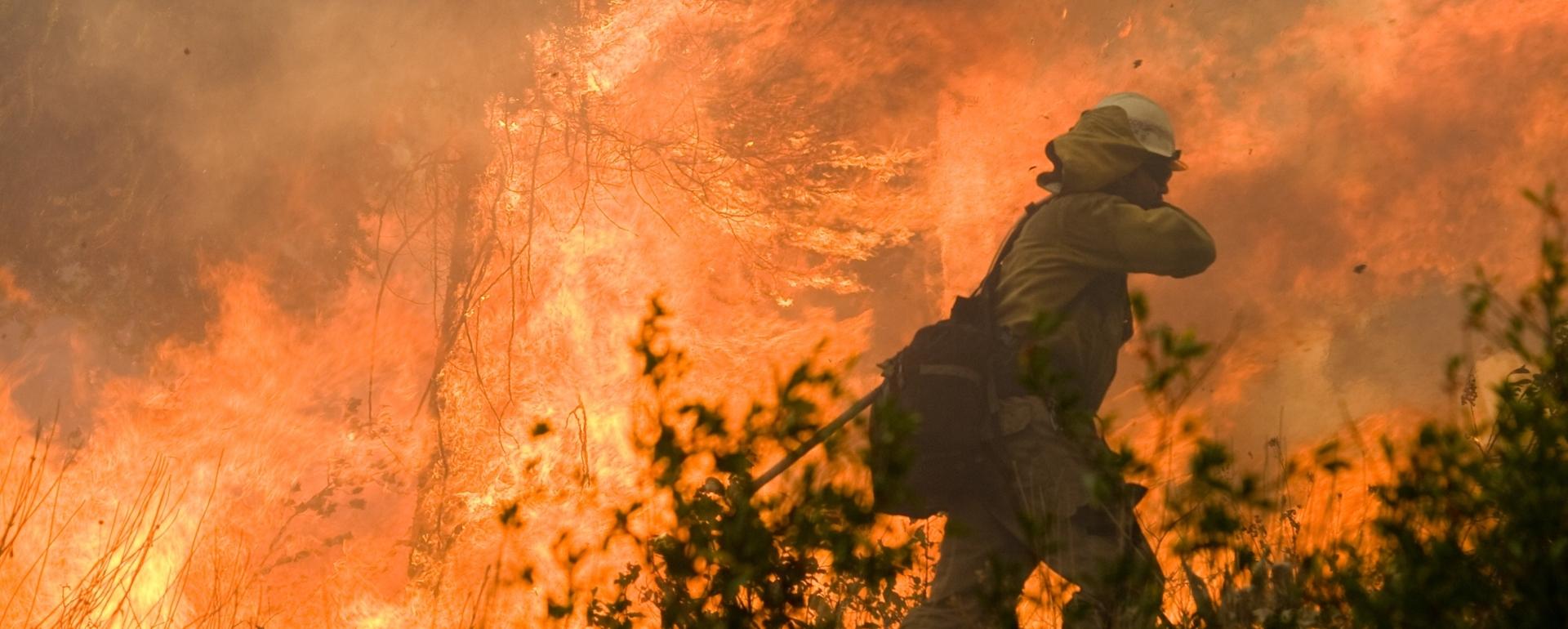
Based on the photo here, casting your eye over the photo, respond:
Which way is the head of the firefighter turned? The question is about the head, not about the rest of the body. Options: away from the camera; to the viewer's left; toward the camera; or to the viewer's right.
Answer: to the viewer's right

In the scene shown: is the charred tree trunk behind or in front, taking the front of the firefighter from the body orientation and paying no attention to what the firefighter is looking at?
behind

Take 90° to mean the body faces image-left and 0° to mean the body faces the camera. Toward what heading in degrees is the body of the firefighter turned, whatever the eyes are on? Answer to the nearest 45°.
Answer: approximately 270°
